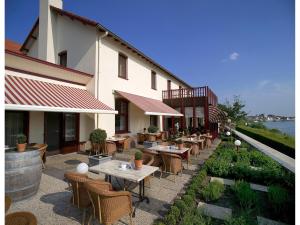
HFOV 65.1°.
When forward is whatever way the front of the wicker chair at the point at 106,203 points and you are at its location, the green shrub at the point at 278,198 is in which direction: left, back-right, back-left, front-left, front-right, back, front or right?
front-right

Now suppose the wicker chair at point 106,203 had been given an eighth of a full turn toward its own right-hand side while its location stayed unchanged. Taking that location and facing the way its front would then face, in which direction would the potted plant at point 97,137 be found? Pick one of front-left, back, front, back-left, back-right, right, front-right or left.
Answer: left

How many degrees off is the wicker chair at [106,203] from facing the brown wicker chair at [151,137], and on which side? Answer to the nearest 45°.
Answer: approximately 45° to its left

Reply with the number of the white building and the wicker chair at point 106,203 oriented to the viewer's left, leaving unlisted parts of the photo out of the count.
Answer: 0

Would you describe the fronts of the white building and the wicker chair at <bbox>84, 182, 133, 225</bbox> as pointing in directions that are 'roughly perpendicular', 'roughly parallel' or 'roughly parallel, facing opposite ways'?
roughly perpendicular

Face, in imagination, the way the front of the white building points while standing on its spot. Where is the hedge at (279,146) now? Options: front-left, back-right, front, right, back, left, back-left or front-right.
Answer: front-left

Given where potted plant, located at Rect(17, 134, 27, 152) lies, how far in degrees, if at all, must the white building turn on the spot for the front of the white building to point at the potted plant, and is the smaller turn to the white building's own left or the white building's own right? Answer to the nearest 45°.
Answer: approximately 45° to the white building's own right

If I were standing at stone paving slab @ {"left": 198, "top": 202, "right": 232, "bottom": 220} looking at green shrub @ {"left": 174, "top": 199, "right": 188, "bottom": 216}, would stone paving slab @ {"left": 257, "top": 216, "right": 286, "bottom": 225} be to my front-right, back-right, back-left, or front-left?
back-left

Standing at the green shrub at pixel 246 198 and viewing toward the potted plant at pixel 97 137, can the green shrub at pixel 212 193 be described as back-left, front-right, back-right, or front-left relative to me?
front-left

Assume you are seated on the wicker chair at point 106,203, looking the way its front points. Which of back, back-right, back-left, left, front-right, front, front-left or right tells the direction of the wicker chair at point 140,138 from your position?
front-left

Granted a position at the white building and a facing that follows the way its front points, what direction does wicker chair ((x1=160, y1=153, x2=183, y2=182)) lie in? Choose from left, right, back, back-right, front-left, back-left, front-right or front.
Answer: front

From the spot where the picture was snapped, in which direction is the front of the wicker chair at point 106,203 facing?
facing away from the viewer and to the right of the viewer

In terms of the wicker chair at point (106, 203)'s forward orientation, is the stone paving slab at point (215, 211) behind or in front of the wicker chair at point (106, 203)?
in front

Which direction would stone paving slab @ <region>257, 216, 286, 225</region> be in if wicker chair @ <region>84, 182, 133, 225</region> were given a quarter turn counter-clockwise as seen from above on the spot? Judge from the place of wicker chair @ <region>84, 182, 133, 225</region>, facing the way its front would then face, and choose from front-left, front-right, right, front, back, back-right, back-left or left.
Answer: back-right

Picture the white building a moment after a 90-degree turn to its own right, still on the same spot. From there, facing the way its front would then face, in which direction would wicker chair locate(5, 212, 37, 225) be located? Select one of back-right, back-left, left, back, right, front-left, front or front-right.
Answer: front-left
